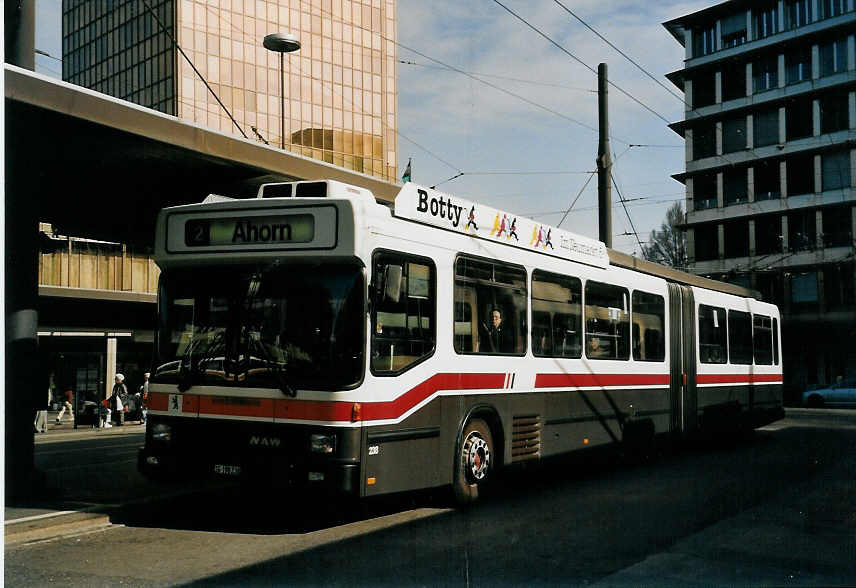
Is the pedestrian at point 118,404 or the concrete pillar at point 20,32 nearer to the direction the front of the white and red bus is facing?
the concrete pillar

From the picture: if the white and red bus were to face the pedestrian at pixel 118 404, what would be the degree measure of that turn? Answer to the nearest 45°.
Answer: approximately 90° to its right

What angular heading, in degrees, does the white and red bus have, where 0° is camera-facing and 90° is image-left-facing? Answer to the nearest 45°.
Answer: approximately 45°

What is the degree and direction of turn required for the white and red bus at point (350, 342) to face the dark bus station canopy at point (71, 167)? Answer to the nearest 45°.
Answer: approximately 90° to its right

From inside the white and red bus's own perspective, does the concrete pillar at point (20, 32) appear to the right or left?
on its right
